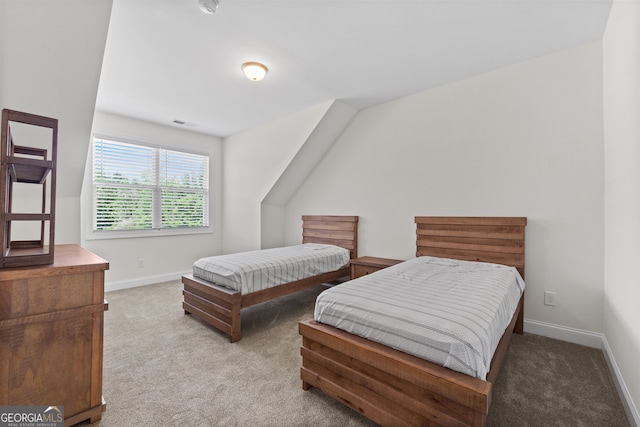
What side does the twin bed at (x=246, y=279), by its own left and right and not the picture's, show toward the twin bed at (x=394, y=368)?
left

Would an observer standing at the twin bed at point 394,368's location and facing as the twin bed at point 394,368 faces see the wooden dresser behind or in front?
in front

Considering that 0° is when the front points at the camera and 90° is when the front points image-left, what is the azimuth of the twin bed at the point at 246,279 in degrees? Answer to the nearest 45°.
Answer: approximately 45°

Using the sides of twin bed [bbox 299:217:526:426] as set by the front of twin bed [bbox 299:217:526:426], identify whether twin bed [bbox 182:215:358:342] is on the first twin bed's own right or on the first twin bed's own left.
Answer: on the first twin bed's own right

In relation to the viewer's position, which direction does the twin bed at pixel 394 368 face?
facing the viewer and to the left of the viewer

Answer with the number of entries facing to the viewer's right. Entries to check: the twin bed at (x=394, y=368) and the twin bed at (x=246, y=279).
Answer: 0
